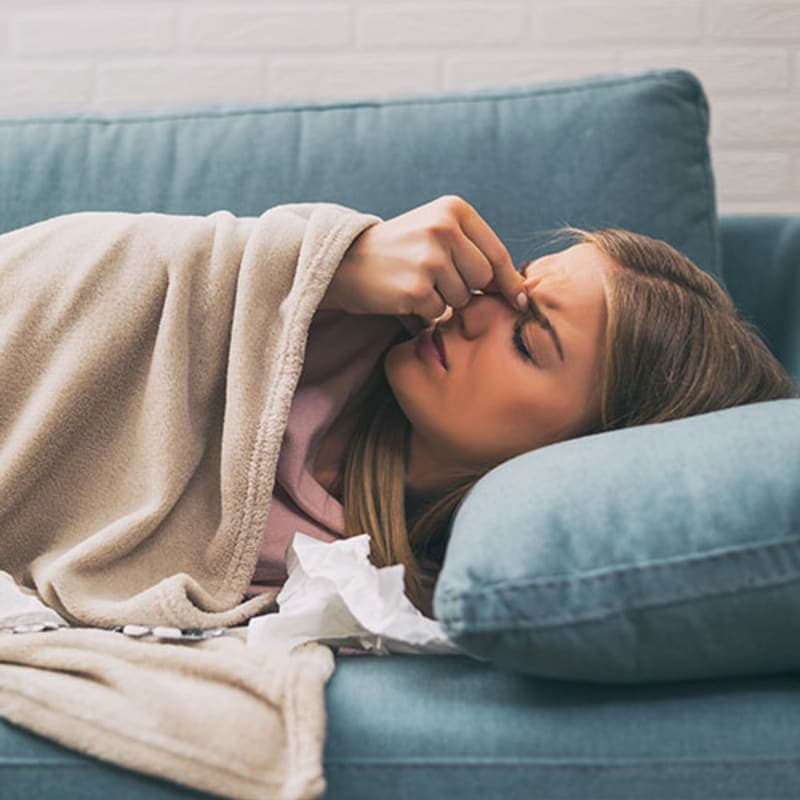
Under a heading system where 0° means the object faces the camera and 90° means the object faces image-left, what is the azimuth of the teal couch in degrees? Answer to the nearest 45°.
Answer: approximately 0°
